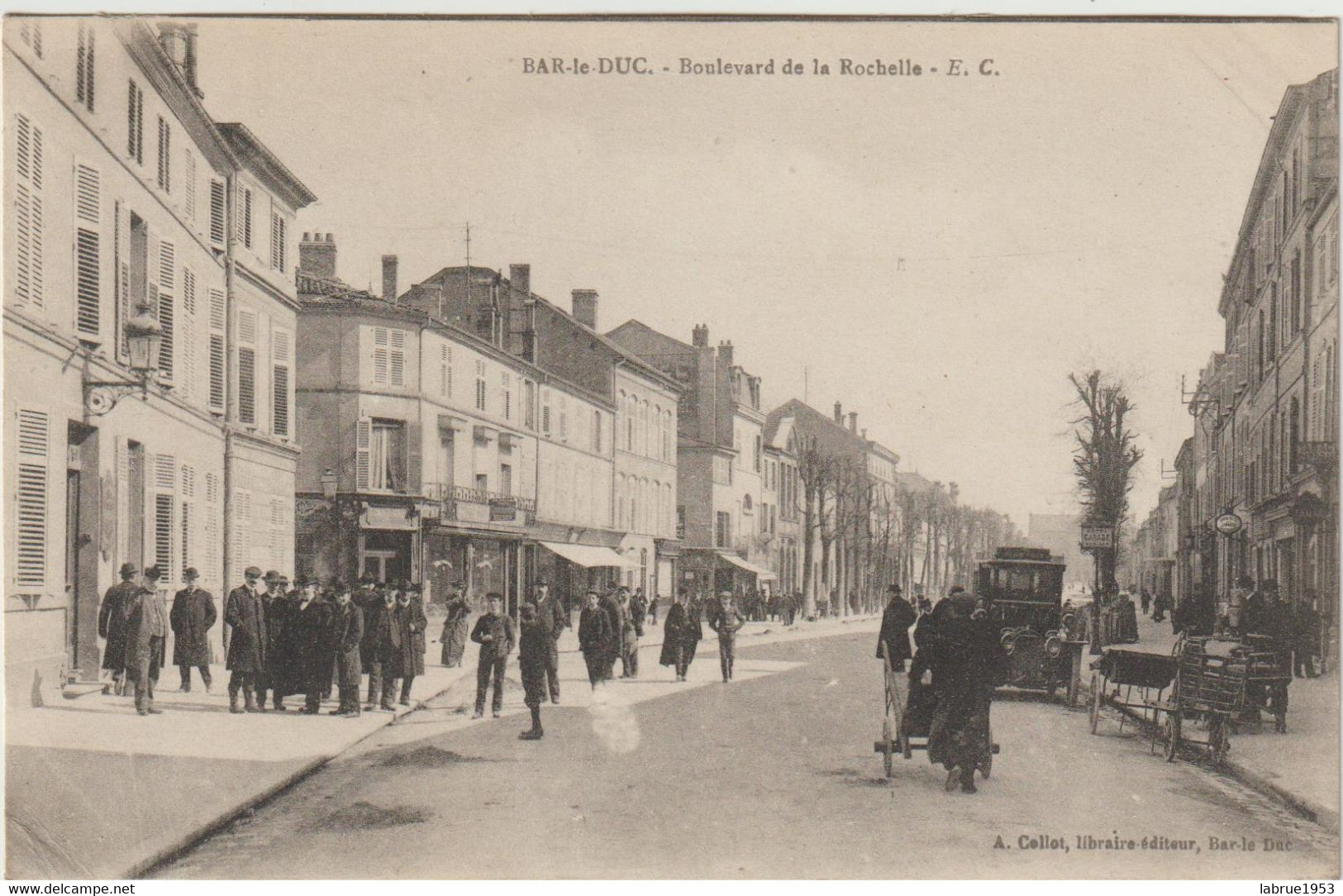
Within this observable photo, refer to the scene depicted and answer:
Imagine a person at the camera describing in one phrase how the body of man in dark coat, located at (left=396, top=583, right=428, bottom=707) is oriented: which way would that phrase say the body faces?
toward the camera

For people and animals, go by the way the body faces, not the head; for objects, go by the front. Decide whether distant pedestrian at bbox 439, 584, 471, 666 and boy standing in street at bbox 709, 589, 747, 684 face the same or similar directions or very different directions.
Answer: same or similar directions

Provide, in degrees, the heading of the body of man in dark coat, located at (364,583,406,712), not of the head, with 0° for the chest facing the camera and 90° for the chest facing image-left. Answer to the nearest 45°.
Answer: approximately 315°

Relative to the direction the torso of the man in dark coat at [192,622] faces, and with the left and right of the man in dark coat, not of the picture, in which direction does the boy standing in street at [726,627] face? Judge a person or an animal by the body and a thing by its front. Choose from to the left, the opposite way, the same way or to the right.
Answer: the same way

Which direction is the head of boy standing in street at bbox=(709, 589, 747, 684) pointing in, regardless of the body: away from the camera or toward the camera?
toward the camera

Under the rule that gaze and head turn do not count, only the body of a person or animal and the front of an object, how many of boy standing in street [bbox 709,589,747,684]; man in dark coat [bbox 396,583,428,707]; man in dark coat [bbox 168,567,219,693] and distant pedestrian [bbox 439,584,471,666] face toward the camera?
4

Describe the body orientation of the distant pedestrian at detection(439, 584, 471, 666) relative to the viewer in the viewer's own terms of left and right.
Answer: facing the viewer

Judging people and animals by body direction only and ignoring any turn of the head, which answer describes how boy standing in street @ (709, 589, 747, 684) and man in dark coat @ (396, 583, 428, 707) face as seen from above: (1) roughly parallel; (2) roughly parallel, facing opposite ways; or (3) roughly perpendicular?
roughly parallel

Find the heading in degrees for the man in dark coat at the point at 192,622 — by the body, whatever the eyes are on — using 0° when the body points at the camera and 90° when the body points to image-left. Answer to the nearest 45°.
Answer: approximately 0°

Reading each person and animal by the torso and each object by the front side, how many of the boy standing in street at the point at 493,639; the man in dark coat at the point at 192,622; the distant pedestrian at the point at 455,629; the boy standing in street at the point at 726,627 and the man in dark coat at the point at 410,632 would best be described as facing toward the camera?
5

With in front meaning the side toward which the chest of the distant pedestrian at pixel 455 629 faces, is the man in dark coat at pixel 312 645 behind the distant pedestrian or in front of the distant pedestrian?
in front
